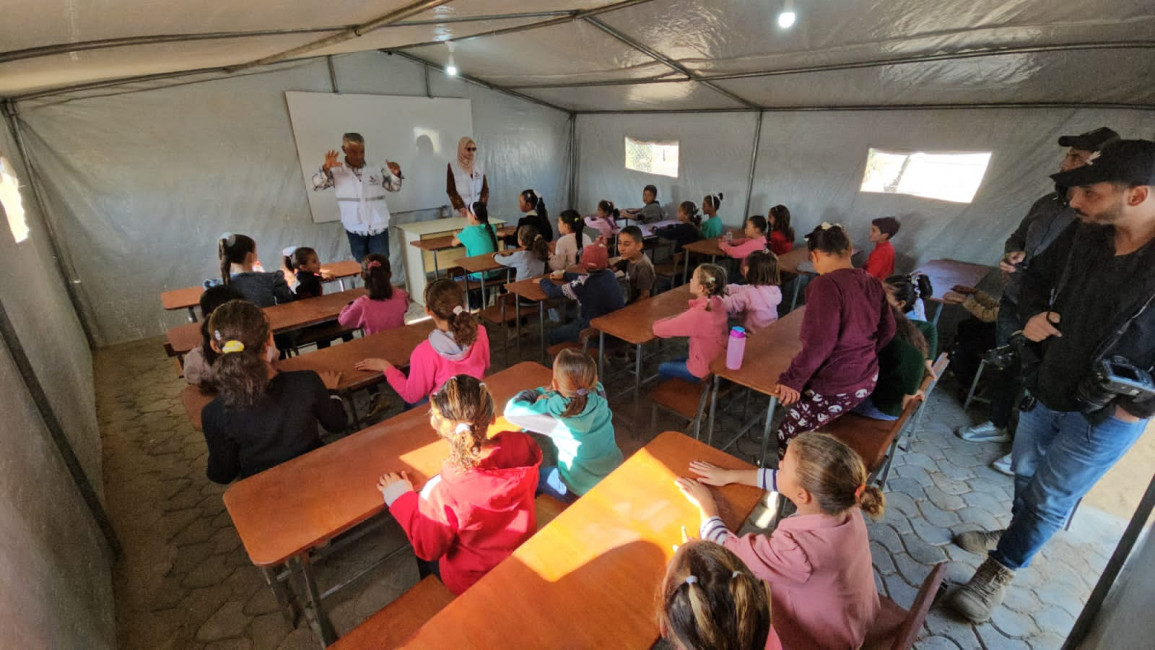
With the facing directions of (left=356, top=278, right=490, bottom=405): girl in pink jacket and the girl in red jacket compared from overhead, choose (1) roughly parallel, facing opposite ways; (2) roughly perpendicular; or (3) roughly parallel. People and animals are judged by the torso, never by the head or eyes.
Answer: roughly parallel

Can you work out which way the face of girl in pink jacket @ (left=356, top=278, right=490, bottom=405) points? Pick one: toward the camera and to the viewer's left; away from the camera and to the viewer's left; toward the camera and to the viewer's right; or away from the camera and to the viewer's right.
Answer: away from the camera and to the viewer's left

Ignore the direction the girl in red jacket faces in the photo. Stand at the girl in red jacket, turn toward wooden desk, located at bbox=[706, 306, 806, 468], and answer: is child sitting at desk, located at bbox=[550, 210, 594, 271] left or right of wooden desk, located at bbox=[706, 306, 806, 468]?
left

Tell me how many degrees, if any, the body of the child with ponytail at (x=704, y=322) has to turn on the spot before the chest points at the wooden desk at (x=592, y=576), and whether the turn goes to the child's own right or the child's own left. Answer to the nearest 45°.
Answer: approximately 135° to the child's own left

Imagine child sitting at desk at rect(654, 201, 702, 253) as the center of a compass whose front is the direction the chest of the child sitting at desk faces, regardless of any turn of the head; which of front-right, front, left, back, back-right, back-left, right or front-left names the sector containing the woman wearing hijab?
front

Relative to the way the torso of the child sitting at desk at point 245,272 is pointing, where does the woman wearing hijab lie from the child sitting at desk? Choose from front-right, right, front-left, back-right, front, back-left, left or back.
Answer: front

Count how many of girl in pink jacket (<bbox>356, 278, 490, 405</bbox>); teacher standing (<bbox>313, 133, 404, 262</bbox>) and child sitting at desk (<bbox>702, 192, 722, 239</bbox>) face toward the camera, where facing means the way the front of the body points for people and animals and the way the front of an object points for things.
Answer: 1

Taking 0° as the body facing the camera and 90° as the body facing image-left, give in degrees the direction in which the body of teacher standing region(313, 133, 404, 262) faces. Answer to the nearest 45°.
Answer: approximately 0°

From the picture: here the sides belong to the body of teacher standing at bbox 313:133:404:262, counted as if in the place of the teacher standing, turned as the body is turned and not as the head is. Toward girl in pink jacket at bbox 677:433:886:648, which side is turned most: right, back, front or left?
front

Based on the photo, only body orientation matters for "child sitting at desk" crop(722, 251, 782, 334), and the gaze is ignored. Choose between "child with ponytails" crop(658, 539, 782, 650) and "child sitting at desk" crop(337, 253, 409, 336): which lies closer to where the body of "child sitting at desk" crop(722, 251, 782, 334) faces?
the child sitting at desk

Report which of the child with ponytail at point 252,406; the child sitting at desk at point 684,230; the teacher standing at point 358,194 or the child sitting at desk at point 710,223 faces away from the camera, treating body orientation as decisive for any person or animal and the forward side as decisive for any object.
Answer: the child with ponytail

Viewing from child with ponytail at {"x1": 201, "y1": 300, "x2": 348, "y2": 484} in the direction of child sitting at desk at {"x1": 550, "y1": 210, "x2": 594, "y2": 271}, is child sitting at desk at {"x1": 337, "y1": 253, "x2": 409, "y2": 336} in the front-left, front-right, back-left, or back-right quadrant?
front-left

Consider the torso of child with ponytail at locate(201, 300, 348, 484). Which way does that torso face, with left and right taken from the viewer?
facing away from the viewer

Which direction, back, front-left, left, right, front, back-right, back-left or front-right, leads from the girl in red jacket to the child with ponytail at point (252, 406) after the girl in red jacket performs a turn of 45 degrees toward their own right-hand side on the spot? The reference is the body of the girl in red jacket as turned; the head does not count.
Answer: front-left

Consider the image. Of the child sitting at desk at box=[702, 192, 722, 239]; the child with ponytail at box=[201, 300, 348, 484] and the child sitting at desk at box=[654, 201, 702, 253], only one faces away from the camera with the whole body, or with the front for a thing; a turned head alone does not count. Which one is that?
the child with ponytail
